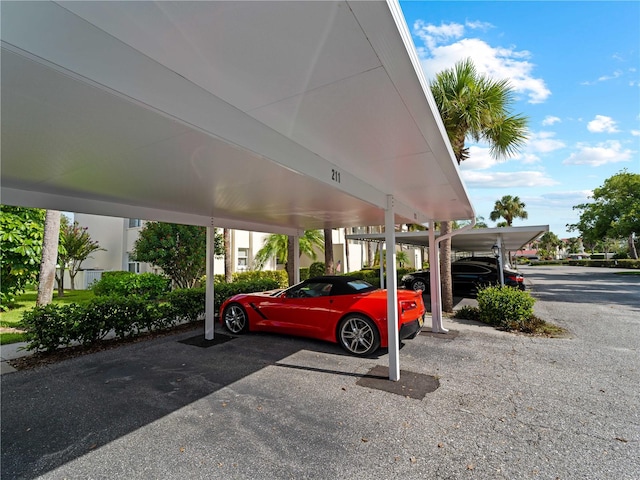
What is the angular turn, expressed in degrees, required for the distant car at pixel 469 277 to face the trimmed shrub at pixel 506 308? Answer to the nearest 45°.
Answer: approximately 90° to its left

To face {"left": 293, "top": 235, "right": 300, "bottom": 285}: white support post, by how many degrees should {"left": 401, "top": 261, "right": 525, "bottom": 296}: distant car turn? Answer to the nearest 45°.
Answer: approximately 45° to its left

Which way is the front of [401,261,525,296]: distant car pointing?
to the viewer's left

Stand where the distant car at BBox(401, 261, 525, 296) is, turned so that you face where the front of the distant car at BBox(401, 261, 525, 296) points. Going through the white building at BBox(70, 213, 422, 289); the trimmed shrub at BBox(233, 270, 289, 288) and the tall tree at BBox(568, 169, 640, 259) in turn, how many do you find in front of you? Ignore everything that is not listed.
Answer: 2

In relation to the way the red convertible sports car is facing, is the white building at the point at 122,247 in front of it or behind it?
in front

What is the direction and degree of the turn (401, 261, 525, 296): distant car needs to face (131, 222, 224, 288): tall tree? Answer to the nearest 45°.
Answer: approximately 45° to its left

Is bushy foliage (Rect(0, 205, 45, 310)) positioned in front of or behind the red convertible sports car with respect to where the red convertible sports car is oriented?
in front

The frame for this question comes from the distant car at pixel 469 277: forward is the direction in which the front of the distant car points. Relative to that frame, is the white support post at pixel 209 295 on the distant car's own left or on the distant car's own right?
on the distant car's own left

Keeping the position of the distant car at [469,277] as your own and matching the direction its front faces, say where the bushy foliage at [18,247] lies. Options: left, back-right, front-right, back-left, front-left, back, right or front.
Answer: front-left

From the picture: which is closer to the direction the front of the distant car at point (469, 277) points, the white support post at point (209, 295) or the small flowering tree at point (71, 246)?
the small flowering tree

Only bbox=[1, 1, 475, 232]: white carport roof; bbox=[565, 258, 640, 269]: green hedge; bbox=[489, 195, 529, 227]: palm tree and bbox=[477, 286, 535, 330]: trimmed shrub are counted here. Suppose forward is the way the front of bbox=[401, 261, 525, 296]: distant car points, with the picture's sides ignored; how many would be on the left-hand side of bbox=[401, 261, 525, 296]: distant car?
2

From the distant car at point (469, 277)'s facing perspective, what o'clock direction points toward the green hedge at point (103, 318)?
The green hedge is roughly at 10 o'clock from the distant car.

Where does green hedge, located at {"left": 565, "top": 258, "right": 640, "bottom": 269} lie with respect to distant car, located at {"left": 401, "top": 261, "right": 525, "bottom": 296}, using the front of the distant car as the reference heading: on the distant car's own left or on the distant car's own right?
on the distant car's own right

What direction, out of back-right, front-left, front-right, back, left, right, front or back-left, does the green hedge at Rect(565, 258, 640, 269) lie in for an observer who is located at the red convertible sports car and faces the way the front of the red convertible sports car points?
right
